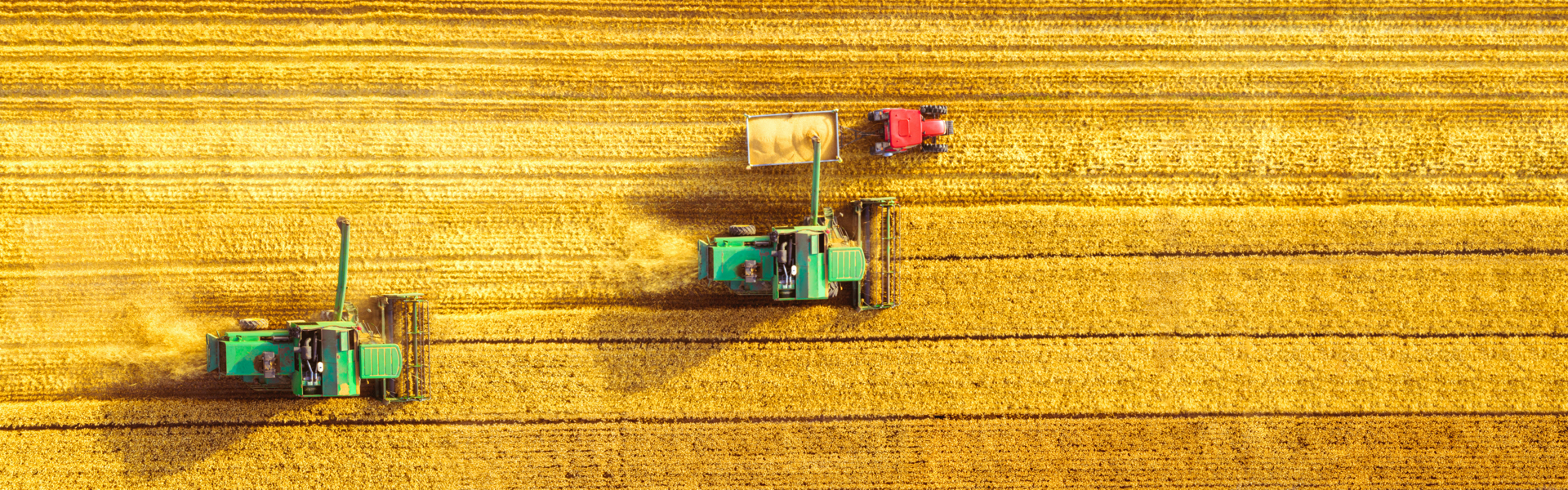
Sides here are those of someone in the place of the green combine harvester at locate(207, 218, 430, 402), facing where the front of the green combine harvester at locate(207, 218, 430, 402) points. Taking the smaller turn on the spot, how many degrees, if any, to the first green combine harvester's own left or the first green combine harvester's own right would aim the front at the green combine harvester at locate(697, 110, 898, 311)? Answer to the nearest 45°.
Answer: approximately 45° to the first green combine harvester's own right

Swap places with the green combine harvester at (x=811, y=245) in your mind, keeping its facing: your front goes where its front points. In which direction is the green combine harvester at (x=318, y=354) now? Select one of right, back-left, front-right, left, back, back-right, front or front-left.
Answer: back

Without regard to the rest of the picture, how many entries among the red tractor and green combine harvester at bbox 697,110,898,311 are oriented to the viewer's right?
2

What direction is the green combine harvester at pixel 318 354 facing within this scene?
to the viewer's right

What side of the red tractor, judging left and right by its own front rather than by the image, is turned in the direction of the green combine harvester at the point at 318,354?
back

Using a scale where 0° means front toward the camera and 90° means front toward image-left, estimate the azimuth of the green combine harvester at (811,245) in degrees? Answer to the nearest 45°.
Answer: approximately 270°

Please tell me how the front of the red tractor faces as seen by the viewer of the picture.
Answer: facing to the right of the viewer
